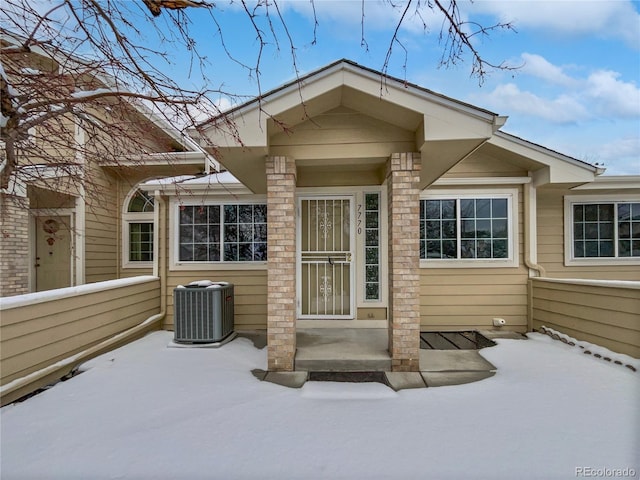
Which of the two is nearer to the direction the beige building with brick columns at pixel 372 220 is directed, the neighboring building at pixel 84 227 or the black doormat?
the black doormat

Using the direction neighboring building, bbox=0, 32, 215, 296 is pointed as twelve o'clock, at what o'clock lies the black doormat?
The black doormat is roughly at 11 o'clock from the neighboring building.

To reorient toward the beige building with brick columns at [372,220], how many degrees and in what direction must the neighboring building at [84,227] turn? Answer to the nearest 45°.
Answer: approximately 45° to its left

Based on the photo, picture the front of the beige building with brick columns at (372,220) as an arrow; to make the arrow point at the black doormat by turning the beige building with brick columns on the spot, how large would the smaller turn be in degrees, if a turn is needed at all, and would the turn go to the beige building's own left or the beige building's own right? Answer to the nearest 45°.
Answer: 0° — it already faces it

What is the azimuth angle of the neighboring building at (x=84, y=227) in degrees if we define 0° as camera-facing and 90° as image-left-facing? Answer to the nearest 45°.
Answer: approximately 0°

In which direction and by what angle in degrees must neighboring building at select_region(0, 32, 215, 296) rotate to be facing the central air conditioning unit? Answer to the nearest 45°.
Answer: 0° — it already faces it

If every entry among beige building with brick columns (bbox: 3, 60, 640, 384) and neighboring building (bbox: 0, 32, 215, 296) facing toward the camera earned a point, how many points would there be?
2
